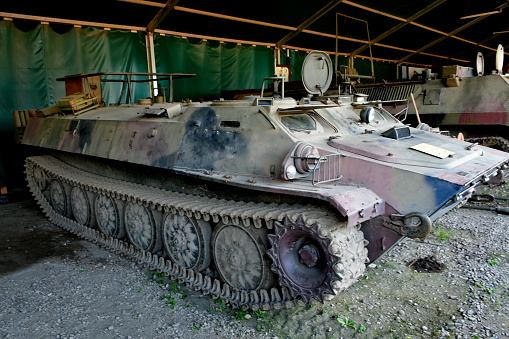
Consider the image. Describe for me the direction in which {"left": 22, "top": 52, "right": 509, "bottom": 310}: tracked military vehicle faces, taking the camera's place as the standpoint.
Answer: facing the viewer and to the right of the viewer
